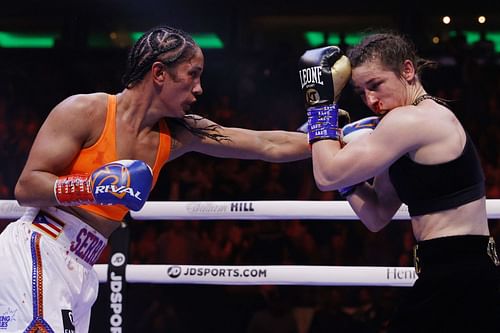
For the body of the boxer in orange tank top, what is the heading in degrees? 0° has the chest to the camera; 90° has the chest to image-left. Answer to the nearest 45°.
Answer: approximately 315°

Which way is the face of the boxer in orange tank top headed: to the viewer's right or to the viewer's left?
to the viewer's right
